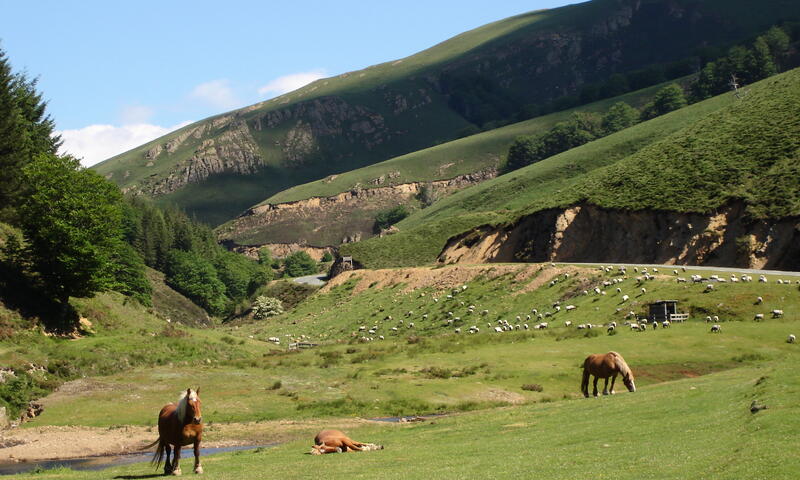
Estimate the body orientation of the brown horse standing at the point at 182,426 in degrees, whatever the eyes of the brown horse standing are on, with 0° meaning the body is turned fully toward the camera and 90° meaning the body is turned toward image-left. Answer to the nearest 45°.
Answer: approximately 315°

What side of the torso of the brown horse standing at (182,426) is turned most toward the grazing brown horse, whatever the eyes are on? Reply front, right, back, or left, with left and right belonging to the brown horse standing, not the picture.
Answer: left

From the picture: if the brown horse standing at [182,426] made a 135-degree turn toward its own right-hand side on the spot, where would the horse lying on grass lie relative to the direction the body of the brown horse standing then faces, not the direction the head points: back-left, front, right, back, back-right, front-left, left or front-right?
back-right
